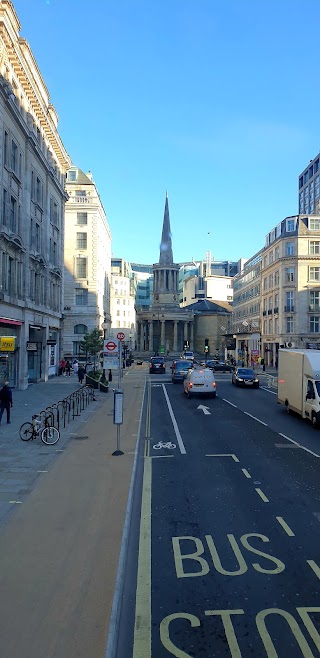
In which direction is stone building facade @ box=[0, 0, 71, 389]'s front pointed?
to the viewer's right

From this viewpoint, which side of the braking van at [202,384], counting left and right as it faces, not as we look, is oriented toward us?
back

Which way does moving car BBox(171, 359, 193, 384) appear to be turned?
away from the camera

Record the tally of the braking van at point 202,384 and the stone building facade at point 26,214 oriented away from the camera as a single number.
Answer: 1

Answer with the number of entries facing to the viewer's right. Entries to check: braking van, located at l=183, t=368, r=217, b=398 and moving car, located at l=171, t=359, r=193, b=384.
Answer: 0

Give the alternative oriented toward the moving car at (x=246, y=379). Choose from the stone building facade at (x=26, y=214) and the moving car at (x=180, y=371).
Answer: the stone building facade

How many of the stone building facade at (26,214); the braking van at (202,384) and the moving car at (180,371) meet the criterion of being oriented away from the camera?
2

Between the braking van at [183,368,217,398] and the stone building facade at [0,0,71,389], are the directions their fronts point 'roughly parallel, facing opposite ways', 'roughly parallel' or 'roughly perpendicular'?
roughly perpendicular

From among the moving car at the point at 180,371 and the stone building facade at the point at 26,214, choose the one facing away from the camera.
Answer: the moving car

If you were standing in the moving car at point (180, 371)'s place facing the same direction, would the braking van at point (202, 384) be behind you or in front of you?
behind

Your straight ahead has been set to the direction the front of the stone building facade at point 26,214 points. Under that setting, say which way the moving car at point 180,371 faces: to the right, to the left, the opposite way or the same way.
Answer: to the left
